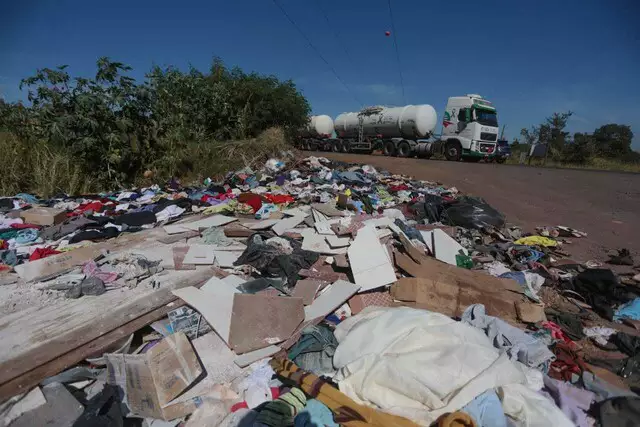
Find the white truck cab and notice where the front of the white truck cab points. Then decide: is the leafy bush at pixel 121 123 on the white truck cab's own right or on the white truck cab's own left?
on the white truck cab's own right

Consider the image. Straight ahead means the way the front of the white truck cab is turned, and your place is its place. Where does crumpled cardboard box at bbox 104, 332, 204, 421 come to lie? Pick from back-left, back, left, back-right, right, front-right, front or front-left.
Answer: front-right

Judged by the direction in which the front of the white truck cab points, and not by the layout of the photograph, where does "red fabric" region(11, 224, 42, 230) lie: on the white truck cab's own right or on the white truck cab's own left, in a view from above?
on the white truck cab's own right

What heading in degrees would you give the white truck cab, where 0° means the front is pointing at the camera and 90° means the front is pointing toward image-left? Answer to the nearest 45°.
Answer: approximately 315°

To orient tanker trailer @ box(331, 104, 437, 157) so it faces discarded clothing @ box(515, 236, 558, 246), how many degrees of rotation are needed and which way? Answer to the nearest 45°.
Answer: approximately 45° to its right

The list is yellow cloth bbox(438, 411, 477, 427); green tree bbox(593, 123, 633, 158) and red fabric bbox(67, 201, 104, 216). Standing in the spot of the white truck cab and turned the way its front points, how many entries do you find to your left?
1

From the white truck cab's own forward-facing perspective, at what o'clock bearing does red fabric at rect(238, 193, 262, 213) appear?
The red fabric is roughly at 2 o'clock from the white truck cab.

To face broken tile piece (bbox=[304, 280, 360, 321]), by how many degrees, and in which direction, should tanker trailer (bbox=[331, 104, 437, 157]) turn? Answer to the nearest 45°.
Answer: approximately 45° to its right

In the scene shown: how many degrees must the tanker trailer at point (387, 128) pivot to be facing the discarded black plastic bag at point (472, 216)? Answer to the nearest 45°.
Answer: approximately 45° to its right

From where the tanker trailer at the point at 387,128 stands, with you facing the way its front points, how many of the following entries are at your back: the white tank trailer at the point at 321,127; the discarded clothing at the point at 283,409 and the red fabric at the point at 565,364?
1

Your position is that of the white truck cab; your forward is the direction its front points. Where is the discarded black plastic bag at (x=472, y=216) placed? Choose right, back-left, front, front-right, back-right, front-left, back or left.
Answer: front-right

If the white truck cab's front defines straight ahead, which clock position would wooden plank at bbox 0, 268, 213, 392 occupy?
The wooden plank is roughly at 2 o'clock from the white truck cab.

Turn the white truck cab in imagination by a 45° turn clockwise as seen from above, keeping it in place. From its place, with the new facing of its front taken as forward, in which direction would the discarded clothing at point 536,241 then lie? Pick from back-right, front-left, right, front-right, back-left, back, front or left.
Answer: front

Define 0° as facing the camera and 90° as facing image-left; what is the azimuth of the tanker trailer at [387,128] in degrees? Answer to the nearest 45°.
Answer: approximately 315°
